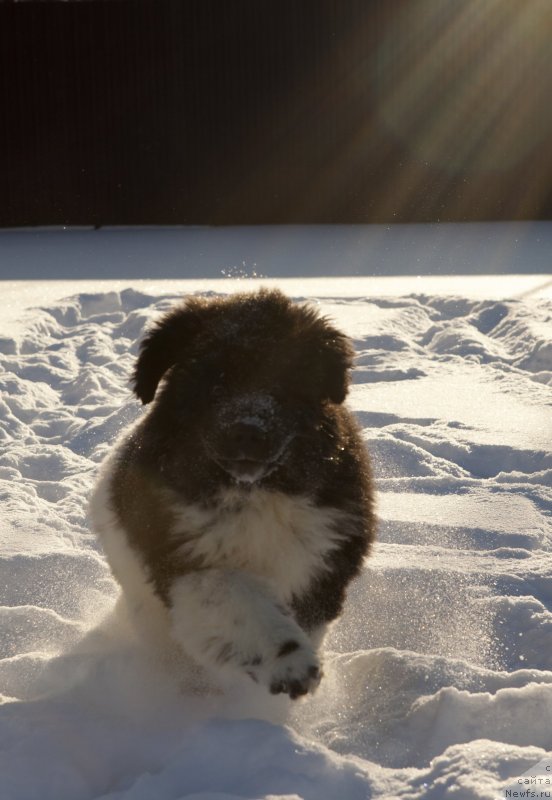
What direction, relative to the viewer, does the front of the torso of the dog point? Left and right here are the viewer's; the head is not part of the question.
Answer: facing the viewer
